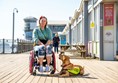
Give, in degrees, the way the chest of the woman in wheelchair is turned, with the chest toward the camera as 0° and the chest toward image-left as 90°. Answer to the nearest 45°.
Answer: approximately 0°

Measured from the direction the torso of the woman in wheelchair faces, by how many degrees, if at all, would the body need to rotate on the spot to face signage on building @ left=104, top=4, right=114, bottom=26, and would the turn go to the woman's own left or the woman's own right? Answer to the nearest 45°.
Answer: approximately 135° to the woman's own left
